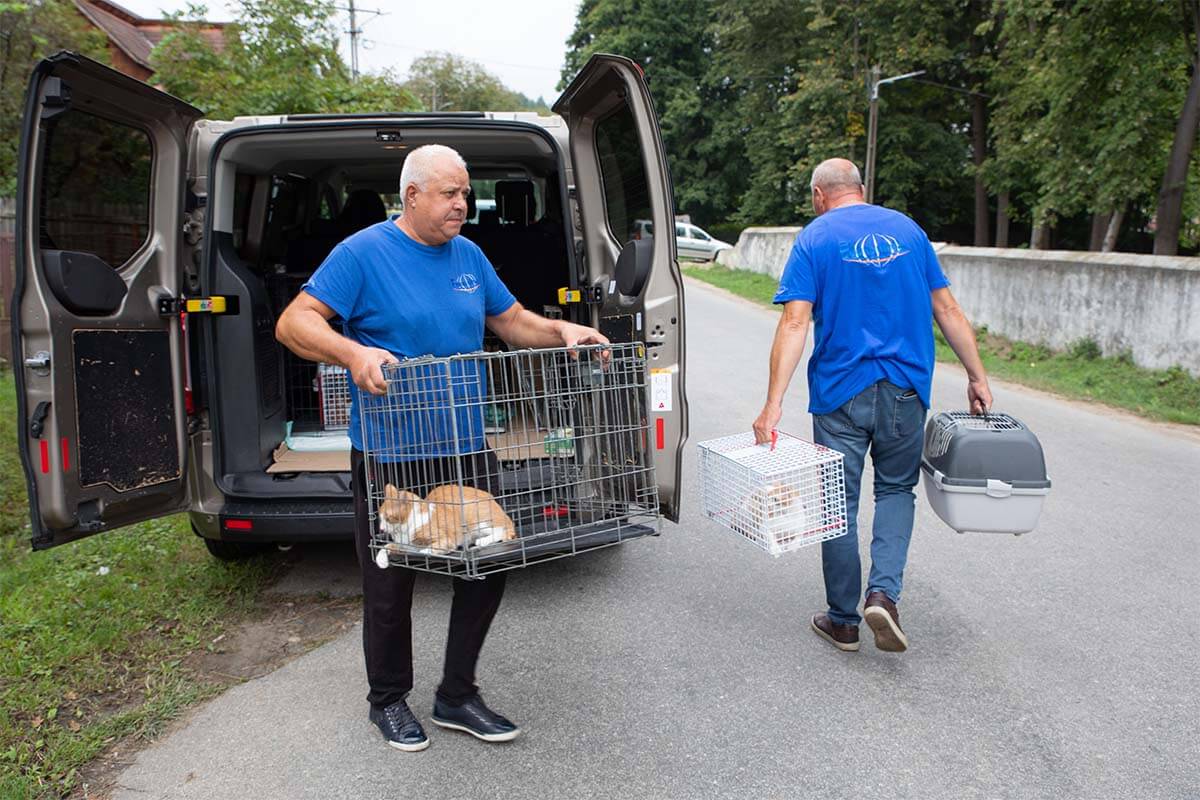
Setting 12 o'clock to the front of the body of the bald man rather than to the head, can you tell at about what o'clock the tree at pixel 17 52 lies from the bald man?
The tree is roughly at 10 o'clock from the bald man.

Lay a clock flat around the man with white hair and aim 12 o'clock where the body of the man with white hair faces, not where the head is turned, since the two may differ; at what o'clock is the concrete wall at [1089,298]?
The concrete wall is roughly at 9 o'clock from the man with white hair.

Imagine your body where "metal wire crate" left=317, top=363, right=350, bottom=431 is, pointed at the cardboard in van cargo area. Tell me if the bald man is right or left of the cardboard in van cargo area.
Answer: left

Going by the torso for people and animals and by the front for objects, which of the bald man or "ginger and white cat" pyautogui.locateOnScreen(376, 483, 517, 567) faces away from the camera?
the bald man

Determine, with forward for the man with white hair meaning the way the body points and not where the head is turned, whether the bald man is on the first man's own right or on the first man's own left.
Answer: on the first man's own left

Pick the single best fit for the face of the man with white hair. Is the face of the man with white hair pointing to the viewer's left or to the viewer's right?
to the viewer's right

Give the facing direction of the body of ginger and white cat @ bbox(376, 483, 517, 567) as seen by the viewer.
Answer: to the viewer's left

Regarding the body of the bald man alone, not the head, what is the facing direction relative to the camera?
away from the camera

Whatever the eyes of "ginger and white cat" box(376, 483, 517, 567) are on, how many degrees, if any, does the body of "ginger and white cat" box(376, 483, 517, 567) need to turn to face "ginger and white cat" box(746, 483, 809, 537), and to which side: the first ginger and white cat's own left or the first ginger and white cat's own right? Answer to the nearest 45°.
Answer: approximately 180°

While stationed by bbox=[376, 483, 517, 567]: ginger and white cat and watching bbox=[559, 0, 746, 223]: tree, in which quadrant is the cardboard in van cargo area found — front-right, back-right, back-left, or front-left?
front-left

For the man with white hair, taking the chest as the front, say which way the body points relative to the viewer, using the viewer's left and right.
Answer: facing the viewer and to the right of the viewer

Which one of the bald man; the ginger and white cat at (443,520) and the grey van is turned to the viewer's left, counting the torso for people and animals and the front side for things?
the ginger and white cat

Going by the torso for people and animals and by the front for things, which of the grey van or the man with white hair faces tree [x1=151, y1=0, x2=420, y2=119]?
the grey van

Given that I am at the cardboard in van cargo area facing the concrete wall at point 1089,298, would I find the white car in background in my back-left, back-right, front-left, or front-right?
front-left

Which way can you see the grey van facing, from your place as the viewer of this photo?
facing away from the viewer

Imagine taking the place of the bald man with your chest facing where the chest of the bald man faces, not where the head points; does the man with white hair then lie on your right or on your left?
on your left

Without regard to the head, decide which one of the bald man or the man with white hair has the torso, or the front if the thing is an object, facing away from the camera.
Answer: the bald man
